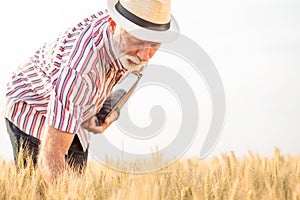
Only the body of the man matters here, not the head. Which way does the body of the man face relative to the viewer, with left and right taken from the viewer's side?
facing the viewer and to the right of the viewer

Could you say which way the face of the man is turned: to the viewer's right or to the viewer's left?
to the viewer's right
